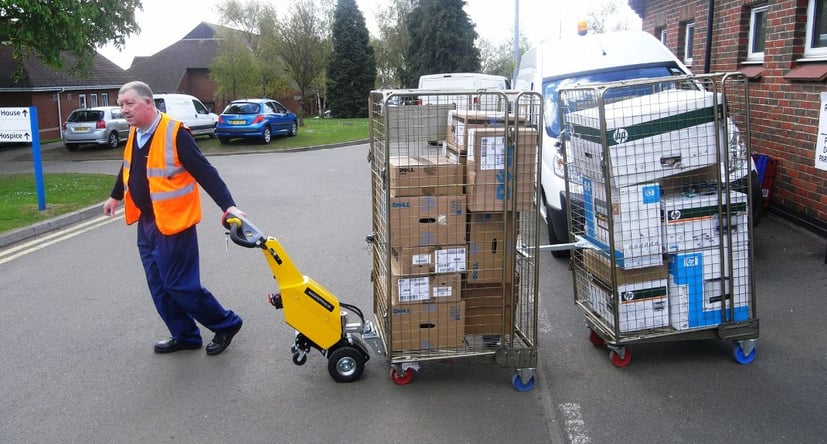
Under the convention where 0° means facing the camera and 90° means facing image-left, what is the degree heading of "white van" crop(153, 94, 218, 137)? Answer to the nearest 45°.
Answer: approximately 225°

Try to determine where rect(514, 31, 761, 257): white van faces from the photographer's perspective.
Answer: facing the viewer and to the right of the viewer

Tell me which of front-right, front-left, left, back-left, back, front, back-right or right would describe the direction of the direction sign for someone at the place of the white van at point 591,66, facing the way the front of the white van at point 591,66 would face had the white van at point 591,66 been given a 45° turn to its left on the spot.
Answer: back

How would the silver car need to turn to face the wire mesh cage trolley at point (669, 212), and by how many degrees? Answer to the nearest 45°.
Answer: approximately 135° to its right

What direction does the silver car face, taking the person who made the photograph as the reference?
facing away from the viewer and to the right of the viewer

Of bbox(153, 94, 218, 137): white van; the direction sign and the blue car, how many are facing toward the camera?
1

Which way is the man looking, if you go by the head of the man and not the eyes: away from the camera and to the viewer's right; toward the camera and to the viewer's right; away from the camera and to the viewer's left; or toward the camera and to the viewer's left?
toward the camera and to the viewer's left

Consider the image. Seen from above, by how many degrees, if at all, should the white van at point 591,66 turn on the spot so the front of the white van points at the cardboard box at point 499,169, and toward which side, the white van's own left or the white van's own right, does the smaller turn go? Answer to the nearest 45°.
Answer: approximately 45° to the white van's own right

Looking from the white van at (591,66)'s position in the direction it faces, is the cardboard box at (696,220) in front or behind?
in front
